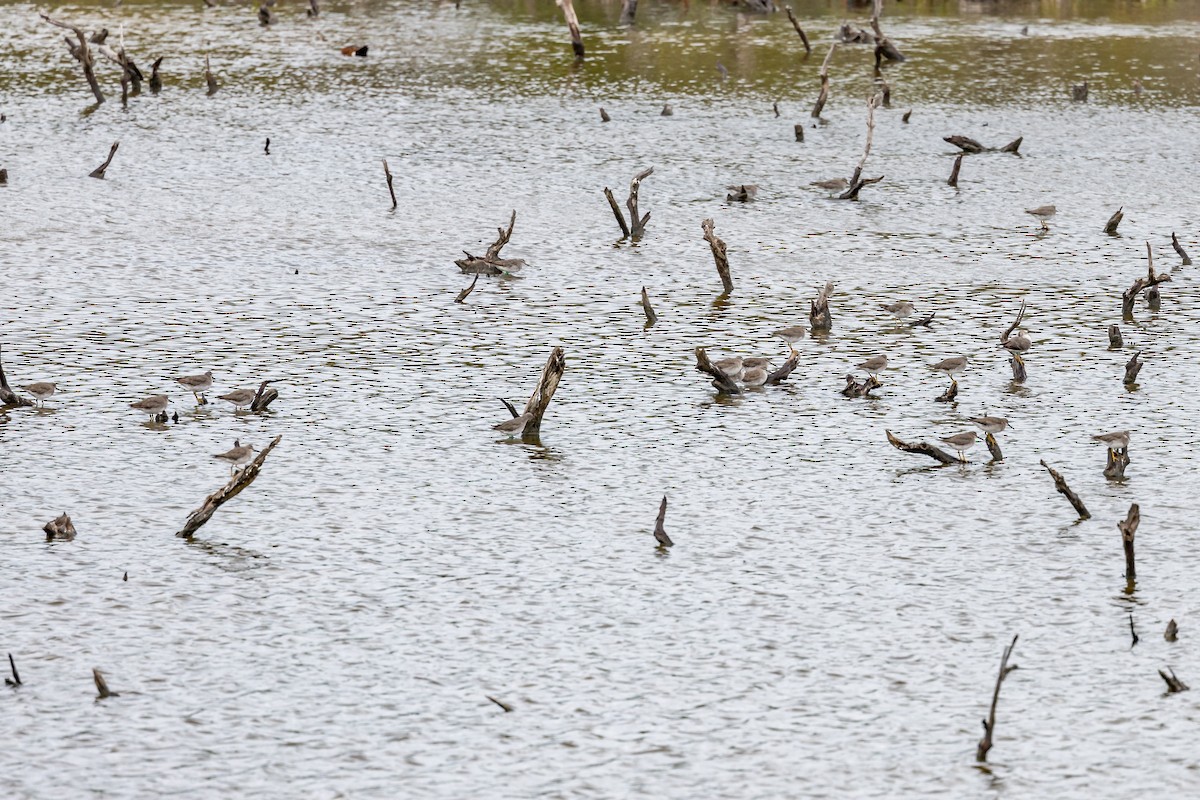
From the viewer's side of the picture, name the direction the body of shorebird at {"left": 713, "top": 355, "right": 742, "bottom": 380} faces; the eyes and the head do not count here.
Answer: to the viewer's right

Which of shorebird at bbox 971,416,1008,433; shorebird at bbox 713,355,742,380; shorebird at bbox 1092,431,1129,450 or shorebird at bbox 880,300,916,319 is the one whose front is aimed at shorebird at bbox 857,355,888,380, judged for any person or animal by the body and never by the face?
shorebird at bbox 713,355,742,380
